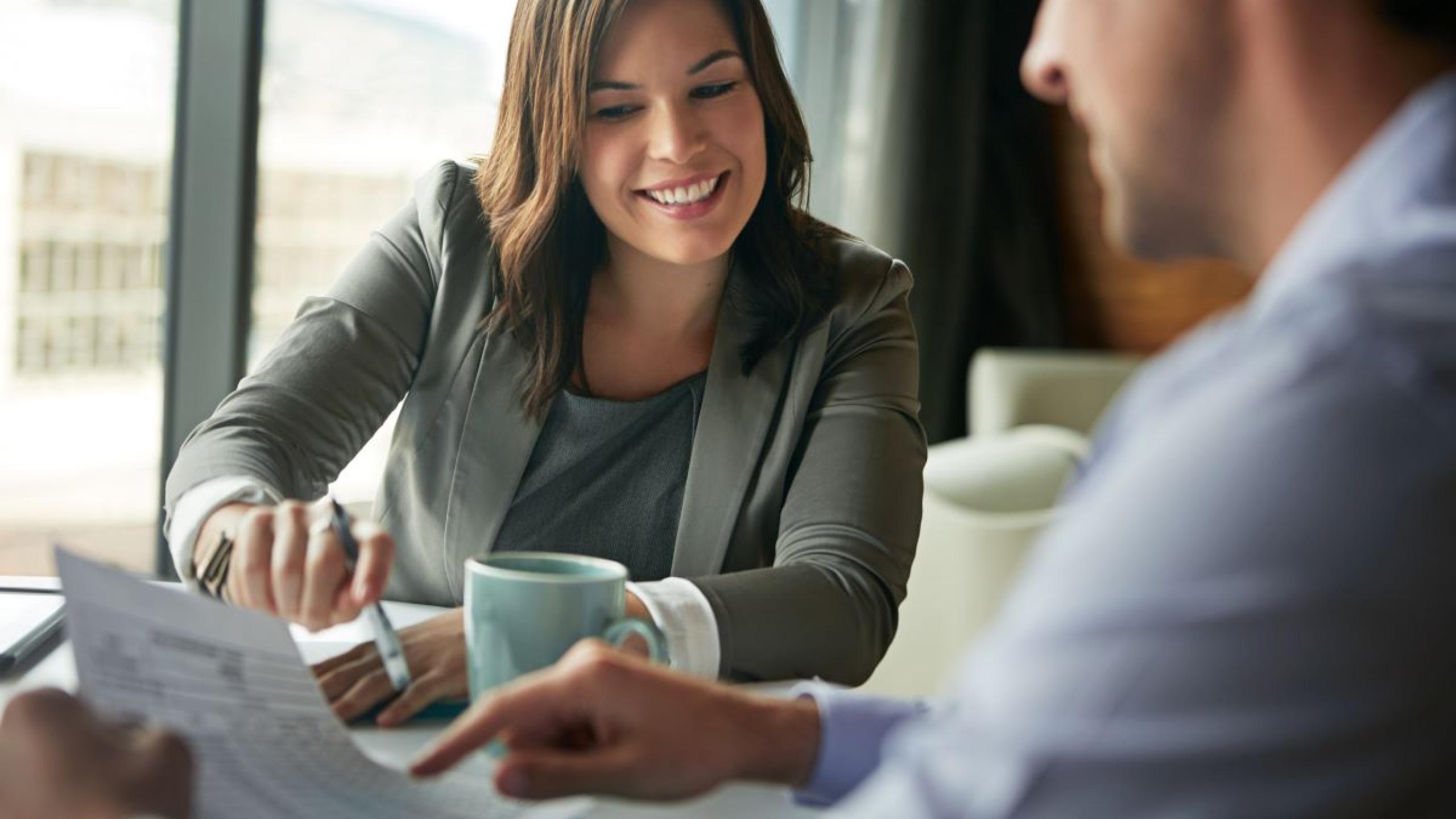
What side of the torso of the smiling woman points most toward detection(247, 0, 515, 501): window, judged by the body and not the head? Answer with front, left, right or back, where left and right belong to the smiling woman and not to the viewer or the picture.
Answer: back

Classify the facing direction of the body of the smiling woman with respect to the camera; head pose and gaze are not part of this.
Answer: toward the camera

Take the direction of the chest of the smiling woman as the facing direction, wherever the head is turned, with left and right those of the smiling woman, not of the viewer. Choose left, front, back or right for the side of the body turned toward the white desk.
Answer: front

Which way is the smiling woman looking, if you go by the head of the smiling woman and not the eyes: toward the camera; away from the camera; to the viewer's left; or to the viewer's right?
toward the camera

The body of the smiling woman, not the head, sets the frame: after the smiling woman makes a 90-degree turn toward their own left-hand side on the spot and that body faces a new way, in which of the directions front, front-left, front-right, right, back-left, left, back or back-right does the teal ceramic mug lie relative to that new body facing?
right

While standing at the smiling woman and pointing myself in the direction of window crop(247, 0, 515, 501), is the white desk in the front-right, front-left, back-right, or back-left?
back-left

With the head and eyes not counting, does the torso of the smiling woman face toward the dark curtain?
no

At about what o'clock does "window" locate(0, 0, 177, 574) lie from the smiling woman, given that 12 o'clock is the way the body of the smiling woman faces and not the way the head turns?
The window is roughly at 5 o'clock from the smiling woman.

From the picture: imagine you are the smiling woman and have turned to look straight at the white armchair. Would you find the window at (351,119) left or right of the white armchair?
left

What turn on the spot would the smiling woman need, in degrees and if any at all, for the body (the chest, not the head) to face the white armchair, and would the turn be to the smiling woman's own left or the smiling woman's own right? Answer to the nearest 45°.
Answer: approximately 135° to the smiling woman's own left
